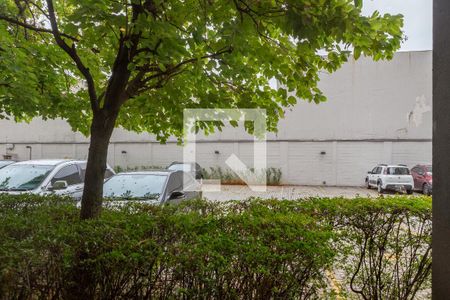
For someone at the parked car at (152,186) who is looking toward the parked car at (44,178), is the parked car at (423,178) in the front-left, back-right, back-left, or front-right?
back-right

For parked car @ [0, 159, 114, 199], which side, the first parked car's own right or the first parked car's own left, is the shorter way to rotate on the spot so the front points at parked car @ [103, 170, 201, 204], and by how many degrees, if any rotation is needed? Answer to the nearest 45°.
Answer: approximately 90° to the first parked car's own left

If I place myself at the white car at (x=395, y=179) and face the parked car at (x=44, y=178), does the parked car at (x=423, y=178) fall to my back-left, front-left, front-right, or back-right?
back-left

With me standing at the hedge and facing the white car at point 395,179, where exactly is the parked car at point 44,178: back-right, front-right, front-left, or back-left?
front-left

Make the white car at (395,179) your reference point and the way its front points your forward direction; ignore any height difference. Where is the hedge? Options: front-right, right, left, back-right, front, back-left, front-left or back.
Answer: back-left

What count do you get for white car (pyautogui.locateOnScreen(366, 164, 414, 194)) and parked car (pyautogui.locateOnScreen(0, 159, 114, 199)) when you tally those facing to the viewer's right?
0

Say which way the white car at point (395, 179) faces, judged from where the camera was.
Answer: facing away from the viewer and to the left of the viewer

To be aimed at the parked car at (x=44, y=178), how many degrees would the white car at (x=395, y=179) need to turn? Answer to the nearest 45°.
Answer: approximately 90° to its left

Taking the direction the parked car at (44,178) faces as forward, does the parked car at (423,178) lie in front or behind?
behind
